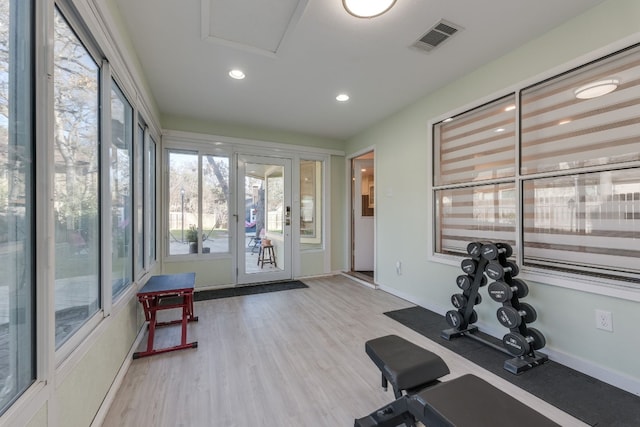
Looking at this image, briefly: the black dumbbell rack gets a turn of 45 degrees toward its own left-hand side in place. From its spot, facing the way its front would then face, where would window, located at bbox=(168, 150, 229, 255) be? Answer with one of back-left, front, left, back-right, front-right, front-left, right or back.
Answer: right

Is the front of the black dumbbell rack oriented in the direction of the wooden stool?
no

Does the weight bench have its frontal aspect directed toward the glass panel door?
yes

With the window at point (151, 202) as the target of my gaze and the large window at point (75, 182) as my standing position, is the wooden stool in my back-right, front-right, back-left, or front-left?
front-right

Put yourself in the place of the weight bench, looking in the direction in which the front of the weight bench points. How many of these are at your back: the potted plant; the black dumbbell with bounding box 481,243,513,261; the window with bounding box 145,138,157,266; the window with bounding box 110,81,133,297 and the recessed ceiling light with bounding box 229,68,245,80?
0

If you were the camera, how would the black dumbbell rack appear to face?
facing the viewer and to the left of the viewer

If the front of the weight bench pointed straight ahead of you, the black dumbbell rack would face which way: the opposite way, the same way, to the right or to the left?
to the left

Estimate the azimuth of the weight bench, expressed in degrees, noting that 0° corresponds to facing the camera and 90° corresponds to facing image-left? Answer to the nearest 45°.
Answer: approximately 135°

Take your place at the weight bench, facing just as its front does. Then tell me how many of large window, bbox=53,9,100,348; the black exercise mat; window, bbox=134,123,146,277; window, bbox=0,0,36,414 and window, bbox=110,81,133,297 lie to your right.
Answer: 1

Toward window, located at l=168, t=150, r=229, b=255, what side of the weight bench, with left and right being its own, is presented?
front

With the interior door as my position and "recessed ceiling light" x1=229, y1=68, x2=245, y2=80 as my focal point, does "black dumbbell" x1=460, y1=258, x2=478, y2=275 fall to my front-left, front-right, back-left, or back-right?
front-left

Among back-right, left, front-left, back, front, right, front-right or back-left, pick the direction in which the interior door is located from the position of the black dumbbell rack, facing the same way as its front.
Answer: right

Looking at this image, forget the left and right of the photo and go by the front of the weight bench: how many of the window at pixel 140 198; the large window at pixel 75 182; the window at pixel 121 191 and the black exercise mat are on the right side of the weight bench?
1

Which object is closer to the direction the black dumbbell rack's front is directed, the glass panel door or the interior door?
the glass panel door

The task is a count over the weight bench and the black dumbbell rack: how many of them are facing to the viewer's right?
0

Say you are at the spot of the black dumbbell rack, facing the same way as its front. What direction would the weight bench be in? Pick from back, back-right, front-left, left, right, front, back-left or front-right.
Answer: front-left

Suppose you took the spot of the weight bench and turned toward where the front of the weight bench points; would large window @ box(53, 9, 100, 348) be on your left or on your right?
on your left

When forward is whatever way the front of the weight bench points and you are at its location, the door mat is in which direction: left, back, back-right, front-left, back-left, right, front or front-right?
front

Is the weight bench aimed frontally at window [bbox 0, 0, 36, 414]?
no

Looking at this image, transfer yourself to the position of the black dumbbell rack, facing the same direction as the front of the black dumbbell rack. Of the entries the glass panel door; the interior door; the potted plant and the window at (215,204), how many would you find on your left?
0

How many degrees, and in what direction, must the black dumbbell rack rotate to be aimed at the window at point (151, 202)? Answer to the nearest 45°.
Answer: approximately 45° to its right

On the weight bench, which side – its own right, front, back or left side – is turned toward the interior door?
front
